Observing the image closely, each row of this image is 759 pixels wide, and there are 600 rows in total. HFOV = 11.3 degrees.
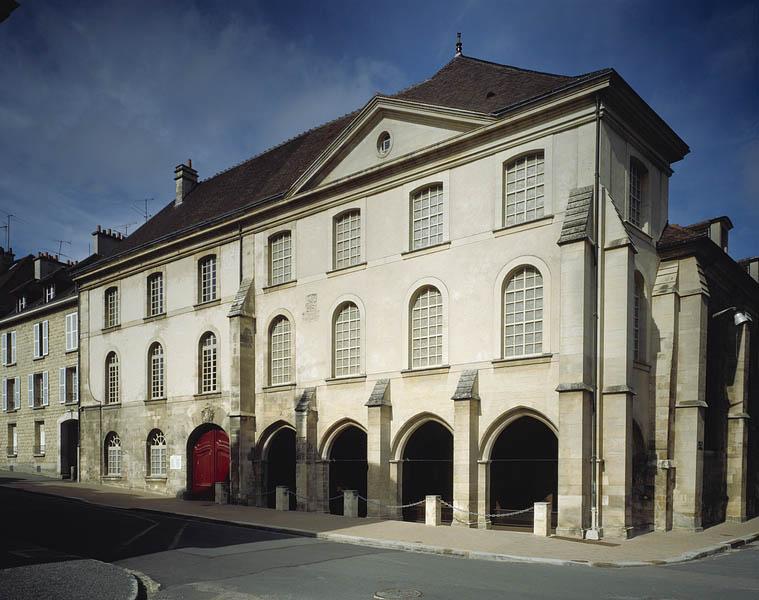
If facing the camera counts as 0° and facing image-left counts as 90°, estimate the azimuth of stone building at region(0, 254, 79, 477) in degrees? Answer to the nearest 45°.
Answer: approximately 45°

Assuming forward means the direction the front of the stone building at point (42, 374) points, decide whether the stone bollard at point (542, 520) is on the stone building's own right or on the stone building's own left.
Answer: on the stone building's own left

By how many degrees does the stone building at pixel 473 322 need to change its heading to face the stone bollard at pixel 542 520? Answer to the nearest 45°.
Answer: approximately 45° to its left

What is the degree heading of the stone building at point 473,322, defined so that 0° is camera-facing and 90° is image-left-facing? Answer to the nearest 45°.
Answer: approximately 45°

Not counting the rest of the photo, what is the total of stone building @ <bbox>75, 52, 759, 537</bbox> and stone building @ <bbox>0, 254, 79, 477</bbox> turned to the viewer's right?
0

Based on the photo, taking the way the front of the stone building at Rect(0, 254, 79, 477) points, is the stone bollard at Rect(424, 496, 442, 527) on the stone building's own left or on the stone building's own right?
on the stone building's own left
